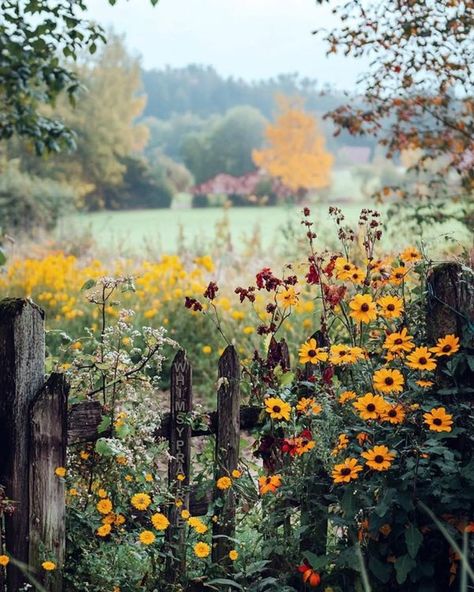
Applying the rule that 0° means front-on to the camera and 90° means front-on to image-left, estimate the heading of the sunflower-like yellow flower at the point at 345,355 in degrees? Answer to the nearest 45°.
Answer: approximately 0°

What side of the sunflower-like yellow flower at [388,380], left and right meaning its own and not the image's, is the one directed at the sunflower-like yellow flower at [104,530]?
right

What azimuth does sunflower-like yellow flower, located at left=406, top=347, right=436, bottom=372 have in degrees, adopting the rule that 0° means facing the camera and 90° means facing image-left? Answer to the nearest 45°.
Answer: approximately 0°

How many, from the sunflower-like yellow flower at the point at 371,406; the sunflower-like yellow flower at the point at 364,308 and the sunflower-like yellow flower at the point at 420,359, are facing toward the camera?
3

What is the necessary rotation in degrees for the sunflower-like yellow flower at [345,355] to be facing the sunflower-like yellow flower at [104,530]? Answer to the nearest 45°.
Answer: approximately 90° to its right
